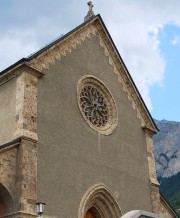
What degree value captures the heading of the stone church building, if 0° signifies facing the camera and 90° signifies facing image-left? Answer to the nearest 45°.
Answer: approximately 315°
